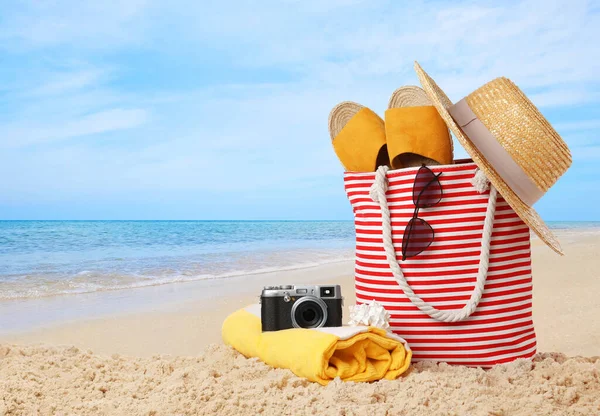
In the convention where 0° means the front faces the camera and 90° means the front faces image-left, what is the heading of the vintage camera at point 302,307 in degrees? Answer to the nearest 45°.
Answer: approximately 0°

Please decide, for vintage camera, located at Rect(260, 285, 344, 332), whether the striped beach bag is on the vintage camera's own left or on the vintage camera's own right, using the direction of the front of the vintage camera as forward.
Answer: on the vintage camera's own left

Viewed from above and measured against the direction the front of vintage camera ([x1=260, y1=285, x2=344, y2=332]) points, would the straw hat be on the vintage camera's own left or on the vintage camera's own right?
on the vintage camera's own left
